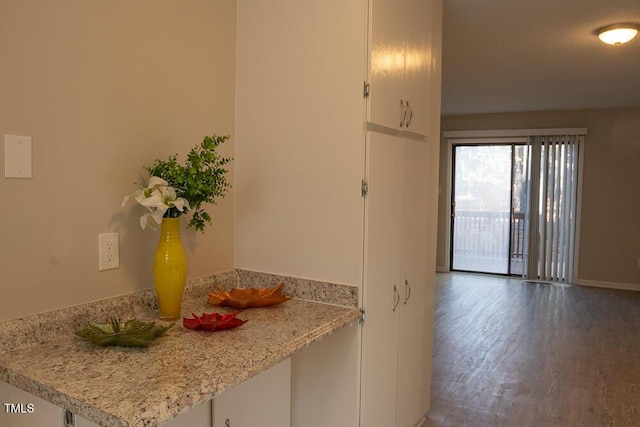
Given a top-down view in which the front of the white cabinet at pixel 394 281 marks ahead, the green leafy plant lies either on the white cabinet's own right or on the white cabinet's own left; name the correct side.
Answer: on the white cabinet's own right

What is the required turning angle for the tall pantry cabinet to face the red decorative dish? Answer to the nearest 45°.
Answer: approximately 90° to its right

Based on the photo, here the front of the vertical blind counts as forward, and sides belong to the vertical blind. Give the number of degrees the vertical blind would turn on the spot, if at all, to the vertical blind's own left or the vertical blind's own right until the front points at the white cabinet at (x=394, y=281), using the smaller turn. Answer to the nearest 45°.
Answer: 0° — it already faces it

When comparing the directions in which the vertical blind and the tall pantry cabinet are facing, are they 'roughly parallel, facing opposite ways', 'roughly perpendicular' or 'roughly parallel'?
roughly perpendicular

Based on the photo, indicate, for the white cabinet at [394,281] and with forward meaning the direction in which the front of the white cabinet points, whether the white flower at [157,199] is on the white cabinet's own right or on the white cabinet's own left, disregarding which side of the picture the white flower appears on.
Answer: on the white cabinet's own right

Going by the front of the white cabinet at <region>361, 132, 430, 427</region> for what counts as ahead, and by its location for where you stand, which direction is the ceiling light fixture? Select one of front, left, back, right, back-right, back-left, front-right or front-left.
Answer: left

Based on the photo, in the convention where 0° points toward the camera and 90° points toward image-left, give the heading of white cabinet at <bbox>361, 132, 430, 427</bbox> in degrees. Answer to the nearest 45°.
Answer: approximately 315°

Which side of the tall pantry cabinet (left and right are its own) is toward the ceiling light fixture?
left

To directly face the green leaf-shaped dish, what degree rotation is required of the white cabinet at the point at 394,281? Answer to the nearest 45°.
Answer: approximately 90° to its right

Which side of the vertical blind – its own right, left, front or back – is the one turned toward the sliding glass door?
right

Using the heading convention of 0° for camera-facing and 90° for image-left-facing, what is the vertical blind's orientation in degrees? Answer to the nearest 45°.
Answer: approximately 0°
